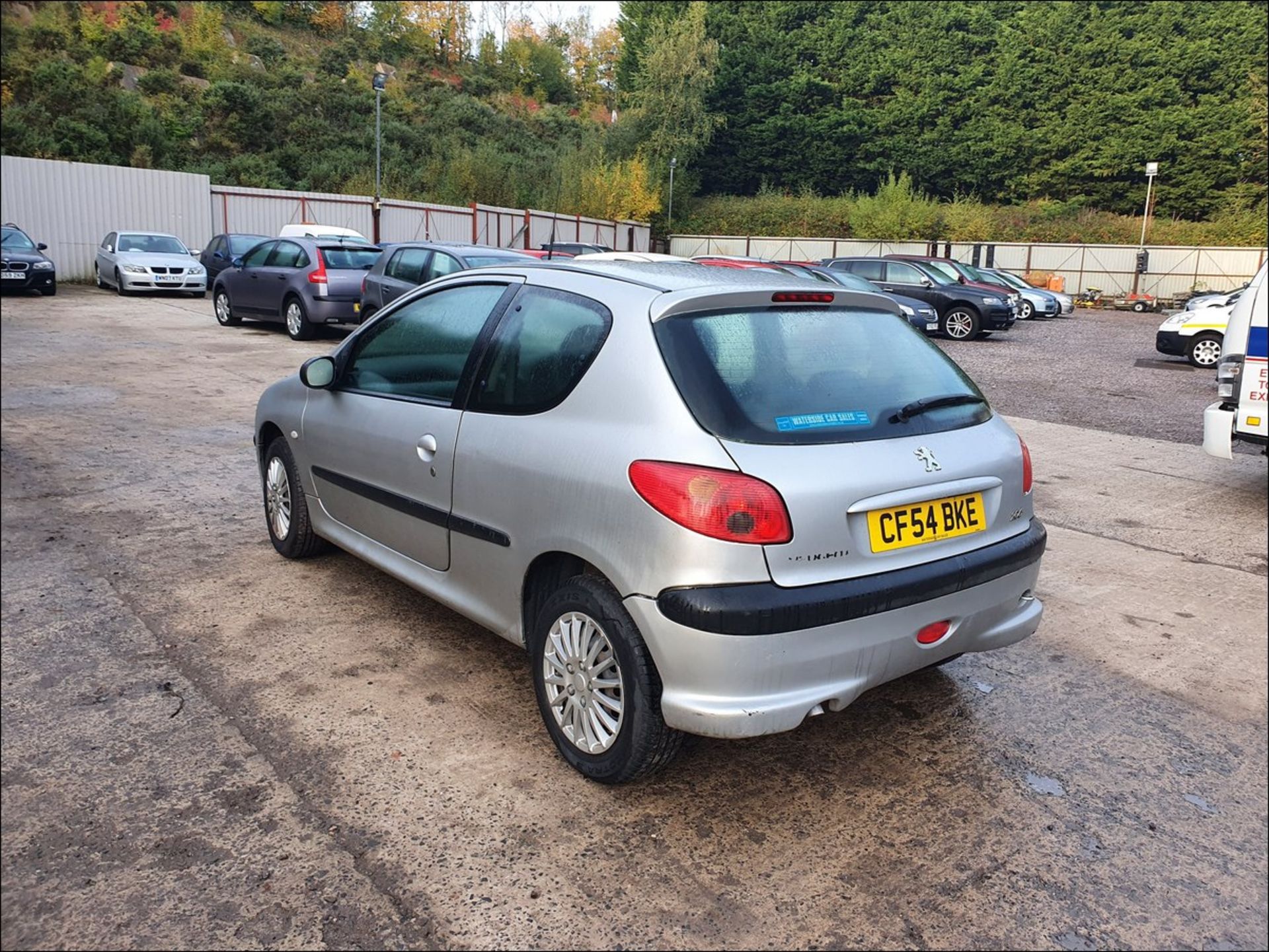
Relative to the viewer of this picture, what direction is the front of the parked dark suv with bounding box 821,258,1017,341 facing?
facing the viewer and to the right of the viewer

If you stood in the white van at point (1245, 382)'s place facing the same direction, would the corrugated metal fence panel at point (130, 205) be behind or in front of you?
in front

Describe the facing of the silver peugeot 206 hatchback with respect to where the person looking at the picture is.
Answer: facing away from the viewer and to the left of the viewer

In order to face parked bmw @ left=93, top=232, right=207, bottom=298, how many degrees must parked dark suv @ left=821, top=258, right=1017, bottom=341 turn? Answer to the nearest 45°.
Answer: approximately 135° to its right

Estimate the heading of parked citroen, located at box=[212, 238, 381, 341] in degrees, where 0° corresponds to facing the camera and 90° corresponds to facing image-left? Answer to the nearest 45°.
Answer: approximately 135°

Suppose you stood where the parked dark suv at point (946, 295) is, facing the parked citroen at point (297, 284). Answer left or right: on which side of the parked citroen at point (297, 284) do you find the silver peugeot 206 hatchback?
left

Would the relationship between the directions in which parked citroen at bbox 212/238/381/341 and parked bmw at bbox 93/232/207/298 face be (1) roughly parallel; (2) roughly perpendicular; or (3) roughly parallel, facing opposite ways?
roughly parallel, facing opposite ways
